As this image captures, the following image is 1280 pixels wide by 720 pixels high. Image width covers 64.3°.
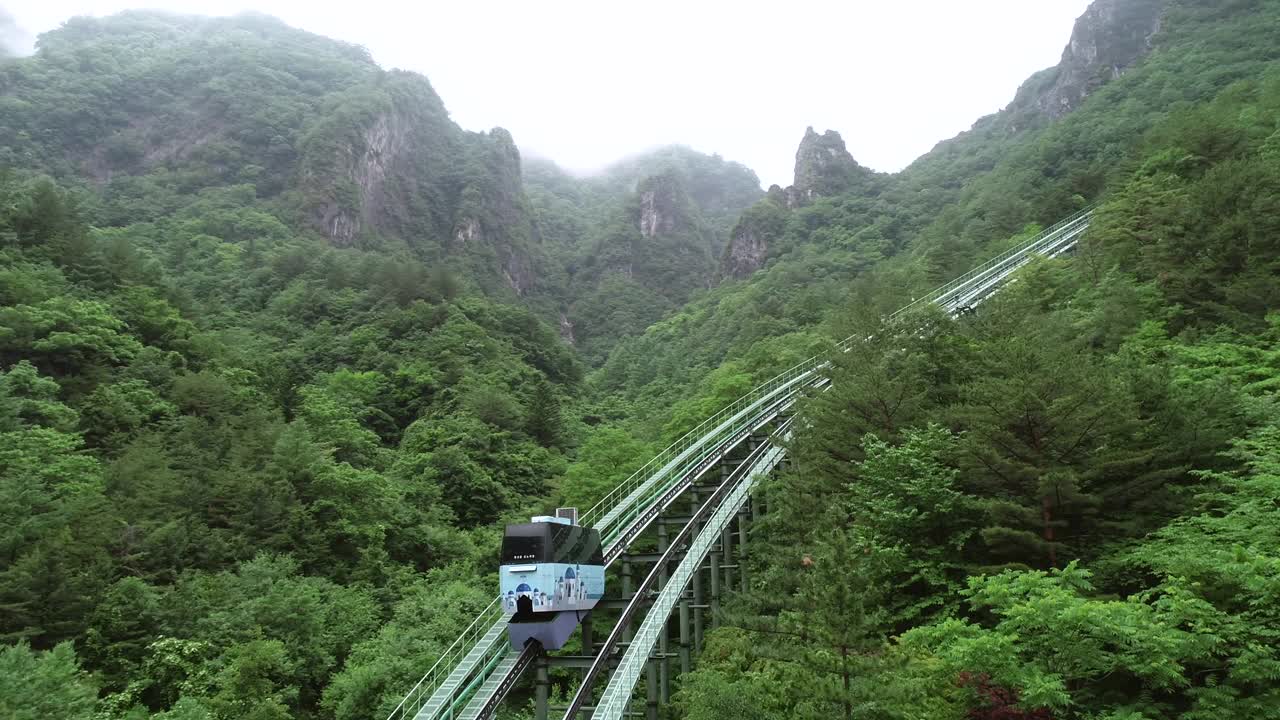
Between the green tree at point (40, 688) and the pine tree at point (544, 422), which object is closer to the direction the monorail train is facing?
the green tree

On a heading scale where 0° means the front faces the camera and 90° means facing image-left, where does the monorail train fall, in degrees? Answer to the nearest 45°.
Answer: approximately 45°

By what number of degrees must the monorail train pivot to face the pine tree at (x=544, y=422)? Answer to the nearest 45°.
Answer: approximately 135° to its right

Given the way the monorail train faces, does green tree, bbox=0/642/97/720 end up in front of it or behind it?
in front

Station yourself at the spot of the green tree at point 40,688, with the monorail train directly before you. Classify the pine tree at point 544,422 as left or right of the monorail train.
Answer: left

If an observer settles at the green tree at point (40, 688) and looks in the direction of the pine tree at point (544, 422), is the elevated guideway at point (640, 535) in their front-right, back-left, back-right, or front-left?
front-right
